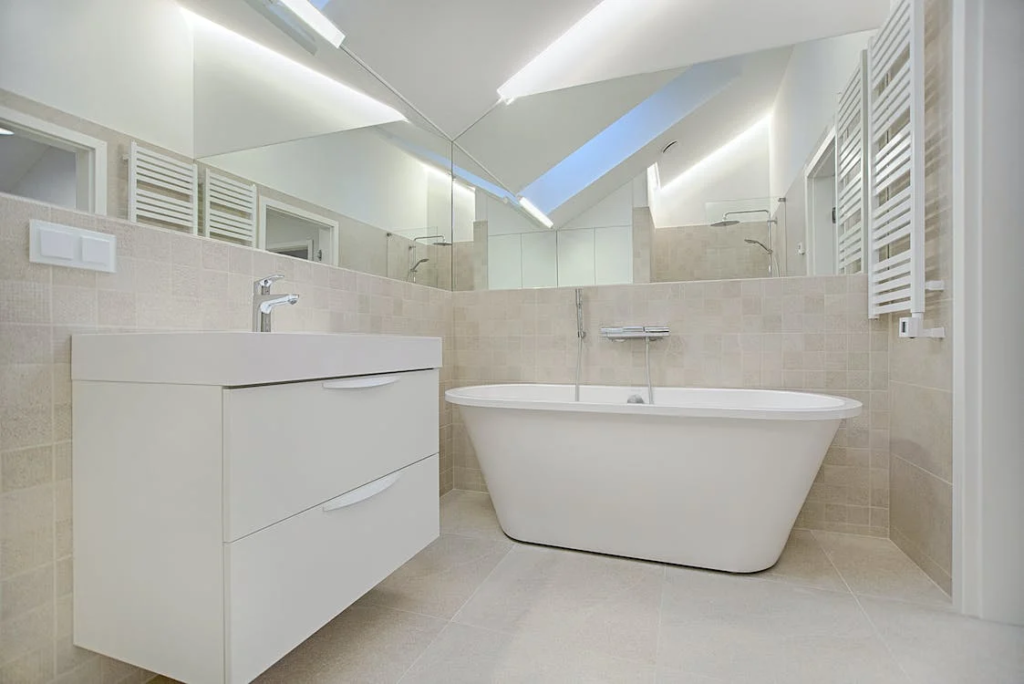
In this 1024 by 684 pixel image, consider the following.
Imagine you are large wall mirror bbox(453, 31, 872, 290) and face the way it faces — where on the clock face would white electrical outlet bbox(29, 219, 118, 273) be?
The white electrical outlet is roughly at 1 o'clock from the large wall mirror.

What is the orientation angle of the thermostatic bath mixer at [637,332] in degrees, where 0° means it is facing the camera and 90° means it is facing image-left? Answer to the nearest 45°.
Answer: approximately 0°

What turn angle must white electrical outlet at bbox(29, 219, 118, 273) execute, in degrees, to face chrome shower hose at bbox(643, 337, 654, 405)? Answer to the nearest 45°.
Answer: approximately 45° to its left

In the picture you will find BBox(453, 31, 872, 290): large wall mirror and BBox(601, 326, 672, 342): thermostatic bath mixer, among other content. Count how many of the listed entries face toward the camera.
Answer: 2

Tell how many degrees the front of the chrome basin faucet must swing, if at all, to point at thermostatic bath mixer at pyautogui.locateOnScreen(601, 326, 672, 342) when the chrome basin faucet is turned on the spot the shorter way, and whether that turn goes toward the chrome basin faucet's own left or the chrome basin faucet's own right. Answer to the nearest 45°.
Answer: approximately 45° to the chrome basin faucet's own left

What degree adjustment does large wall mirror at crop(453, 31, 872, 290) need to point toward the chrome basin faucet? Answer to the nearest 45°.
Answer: approximately 45° to its right

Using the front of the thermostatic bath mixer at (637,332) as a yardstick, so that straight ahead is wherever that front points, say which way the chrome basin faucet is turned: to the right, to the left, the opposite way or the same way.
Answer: to the left
